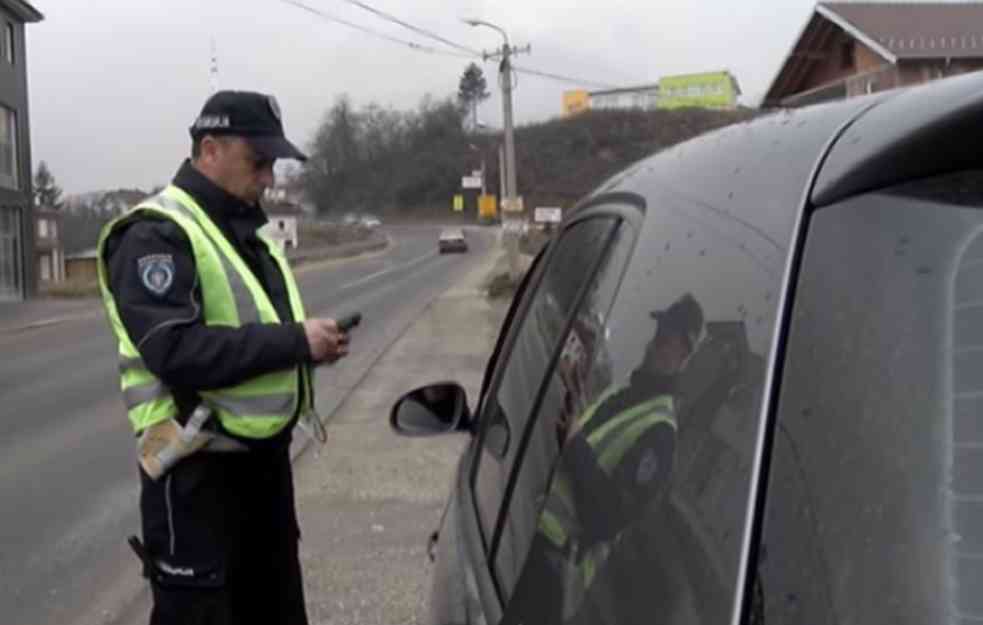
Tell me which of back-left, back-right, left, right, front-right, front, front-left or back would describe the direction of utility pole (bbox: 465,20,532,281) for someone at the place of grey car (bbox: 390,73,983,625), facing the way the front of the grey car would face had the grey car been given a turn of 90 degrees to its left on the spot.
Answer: back-right

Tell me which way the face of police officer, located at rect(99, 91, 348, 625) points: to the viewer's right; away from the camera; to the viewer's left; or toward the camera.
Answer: to the viewer's right

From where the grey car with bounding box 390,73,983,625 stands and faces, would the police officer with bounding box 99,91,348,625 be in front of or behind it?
in front

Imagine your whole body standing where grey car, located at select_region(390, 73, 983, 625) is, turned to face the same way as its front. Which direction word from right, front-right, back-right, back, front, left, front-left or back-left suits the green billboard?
front-right

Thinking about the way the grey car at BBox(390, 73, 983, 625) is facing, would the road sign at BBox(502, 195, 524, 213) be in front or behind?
in front

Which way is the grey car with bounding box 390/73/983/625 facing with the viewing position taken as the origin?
facing away from the viewer and to the left of the viewer
